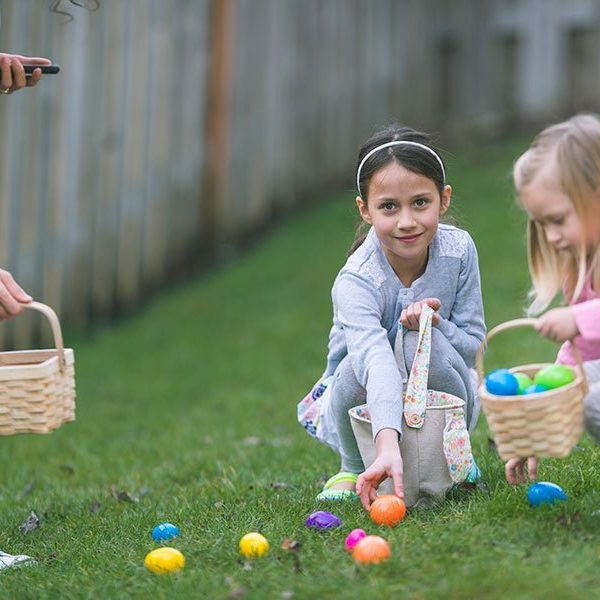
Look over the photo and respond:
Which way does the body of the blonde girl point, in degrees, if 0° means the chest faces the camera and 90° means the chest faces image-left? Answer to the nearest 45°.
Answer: approximately 45°

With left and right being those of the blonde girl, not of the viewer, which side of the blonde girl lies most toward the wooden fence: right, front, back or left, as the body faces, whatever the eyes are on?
right
